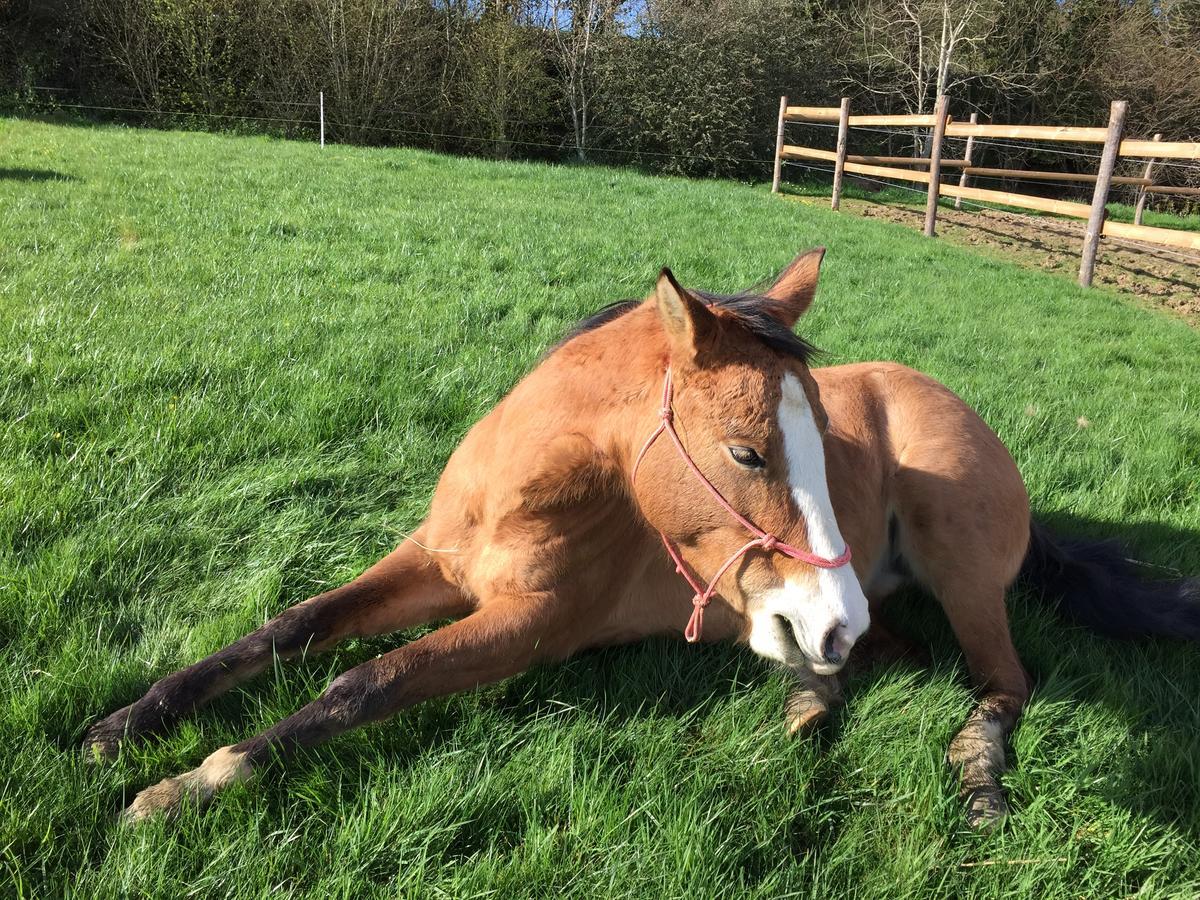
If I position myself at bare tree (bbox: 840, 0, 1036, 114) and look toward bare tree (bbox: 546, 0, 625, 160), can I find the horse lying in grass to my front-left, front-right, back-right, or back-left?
front-left

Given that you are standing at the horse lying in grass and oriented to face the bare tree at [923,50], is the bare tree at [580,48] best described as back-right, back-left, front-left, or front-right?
front-left

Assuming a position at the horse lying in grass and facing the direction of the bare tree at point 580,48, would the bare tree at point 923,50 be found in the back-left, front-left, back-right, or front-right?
front-right

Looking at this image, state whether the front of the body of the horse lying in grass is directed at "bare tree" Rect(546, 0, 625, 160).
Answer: no

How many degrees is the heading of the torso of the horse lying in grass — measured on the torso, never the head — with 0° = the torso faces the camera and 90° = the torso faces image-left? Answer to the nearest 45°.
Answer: approximately 45°

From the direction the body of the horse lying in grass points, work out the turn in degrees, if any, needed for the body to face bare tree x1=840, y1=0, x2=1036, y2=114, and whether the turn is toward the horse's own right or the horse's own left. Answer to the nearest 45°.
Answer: approximately 135° to the horse's own right
